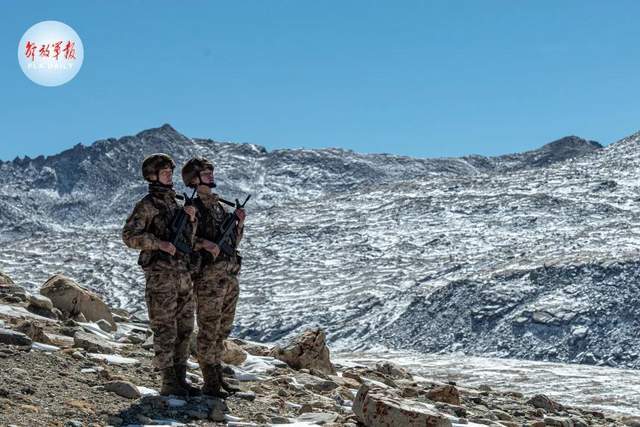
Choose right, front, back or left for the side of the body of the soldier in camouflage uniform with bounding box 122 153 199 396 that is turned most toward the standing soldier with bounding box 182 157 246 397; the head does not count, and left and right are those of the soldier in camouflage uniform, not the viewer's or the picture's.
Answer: left

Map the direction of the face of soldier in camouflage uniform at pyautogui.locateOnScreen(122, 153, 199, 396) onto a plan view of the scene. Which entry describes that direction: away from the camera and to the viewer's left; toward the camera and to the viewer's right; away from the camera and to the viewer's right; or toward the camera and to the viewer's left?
toward the camera and to the viewer's right

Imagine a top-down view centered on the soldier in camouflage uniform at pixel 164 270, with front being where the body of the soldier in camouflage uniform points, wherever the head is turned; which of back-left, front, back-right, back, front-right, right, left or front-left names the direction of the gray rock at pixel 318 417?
front-left

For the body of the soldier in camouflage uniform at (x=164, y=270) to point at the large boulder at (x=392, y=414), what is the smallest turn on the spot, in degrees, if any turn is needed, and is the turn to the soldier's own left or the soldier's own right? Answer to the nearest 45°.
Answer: approximately 45° to the soldier's own left

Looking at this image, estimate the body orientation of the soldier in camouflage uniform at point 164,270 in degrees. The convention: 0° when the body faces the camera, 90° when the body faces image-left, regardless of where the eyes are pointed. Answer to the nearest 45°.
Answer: approximately 315°

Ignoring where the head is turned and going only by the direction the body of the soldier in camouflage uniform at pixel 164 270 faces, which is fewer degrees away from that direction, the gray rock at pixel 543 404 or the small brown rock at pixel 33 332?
the gray rock

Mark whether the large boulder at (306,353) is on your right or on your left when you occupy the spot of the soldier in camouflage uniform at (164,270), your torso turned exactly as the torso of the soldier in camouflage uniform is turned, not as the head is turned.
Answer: on your left

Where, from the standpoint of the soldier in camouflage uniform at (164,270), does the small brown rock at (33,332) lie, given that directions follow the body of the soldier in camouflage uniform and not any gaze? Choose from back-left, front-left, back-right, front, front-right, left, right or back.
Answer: back
